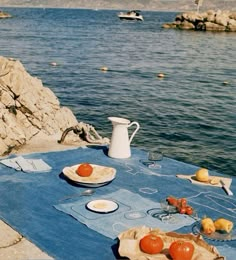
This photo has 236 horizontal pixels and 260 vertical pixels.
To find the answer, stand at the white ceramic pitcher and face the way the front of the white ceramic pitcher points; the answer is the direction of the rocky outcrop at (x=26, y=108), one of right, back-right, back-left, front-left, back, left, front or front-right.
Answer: front-right

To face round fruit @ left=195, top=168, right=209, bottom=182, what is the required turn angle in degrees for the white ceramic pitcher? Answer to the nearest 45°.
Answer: approximately 135° to its left

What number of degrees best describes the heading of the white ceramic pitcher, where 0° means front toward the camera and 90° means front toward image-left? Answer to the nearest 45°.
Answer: approximately 90°

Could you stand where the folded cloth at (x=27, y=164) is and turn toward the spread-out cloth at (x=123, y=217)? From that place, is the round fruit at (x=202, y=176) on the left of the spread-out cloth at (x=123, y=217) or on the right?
left

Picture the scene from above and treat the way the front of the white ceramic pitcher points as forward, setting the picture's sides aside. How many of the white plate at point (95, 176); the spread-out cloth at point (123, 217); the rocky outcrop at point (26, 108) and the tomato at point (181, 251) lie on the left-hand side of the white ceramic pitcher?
3

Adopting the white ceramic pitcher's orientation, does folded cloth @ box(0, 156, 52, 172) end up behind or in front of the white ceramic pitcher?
in front

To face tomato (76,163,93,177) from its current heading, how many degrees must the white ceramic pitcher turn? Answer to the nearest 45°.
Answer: approximately 90° to its left

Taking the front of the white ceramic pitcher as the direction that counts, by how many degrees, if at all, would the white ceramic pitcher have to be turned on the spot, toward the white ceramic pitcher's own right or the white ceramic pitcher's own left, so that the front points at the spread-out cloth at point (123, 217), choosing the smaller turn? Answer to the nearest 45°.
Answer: approximately 90° to the white ceramic pitcher's own left

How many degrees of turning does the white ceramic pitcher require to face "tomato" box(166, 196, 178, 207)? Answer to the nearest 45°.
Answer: approximately 90° to its left
